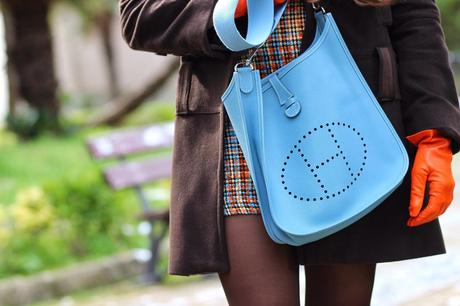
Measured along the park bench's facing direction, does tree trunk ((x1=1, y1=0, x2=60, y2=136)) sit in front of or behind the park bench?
behind
